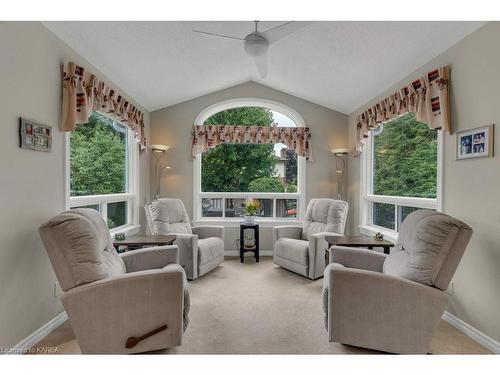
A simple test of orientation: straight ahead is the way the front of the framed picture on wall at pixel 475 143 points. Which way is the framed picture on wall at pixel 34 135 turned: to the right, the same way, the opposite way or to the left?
the opposite way

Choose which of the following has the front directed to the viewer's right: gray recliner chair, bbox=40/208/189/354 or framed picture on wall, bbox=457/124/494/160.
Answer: the gray recliner chair

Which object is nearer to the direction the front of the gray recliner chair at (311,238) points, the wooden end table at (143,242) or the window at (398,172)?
the wooden end table

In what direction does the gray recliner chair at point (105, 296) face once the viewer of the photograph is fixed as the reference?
facing to the right of the viewer

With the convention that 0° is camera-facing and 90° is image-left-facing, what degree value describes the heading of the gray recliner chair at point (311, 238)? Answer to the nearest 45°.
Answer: approximately 45°

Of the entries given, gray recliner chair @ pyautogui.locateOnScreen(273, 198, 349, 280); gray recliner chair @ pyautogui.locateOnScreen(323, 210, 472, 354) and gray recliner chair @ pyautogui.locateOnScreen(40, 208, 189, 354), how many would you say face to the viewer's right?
1

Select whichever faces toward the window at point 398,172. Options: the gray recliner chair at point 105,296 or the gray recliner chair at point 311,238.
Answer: the gray recliner chair at point 105,296

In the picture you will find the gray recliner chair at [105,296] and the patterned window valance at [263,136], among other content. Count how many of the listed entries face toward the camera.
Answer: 1

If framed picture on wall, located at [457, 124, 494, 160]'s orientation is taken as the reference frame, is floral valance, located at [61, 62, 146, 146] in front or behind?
in front

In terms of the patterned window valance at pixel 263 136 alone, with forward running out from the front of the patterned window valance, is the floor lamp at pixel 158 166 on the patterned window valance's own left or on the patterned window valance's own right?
on the patterned window valance's own right

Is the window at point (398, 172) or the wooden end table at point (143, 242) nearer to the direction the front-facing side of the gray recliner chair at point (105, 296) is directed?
the window
